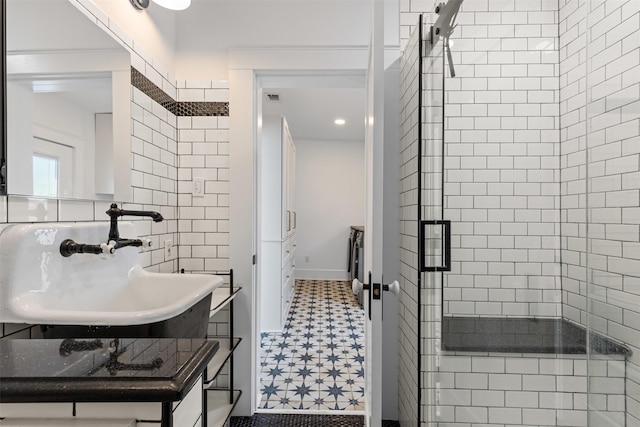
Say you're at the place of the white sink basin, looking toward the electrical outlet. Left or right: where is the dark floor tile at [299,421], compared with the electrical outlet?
right

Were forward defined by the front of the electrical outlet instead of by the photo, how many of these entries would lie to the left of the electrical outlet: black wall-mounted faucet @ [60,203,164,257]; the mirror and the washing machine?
1

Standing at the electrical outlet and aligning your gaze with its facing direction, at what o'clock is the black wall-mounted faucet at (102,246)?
The black wall-mounted faucet is roughly at 2 o'clock from the electrical outlet.

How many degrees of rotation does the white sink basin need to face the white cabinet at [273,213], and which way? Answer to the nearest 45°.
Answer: approximately 90° to its left

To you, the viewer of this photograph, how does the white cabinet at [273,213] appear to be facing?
facing to the right of the viewer
